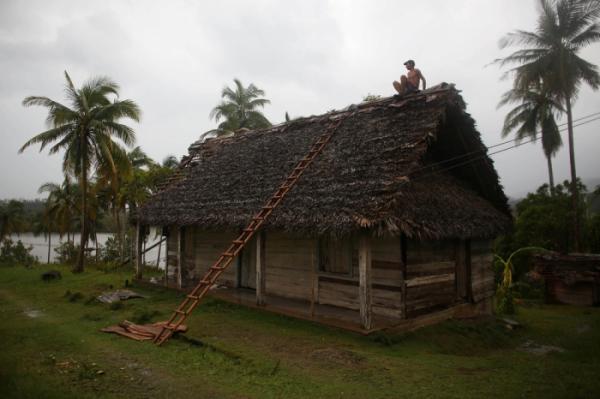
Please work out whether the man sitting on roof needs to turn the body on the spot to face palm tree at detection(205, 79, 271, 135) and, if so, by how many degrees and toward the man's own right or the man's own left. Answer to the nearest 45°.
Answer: approximately 90° to the man's own right

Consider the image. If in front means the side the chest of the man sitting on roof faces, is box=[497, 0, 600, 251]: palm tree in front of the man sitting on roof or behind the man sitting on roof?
behind

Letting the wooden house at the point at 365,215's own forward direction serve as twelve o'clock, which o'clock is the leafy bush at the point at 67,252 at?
The leafy bush is roughly at 3 o'clock from the wooden house.

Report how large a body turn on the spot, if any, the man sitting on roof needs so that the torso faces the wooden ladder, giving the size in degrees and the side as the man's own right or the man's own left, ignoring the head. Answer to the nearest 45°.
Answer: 0° — they already face it

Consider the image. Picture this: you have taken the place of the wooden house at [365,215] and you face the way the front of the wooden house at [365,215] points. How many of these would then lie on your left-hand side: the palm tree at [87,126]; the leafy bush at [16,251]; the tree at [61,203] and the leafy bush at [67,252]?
0

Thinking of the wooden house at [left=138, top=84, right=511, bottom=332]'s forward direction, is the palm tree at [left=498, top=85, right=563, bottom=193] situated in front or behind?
behind

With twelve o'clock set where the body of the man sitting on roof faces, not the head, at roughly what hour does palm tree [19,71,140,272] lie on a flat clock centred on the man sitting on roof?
The palm tree is roughly at 2 o'clock from the man sitting on roof.

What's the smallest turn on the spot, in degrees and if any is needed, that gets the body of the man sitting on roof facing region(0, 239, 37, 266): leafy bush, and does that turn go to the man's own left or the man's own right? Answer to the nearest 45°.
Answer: approximately 90° to the man's own right

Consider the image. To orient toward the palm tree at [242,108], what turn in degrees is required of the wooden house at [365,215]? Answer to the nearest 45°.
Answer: approximately 135° to its right

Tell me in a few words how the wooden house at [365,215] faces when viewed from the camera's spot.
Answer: facing the viewer and to the left of the viewer

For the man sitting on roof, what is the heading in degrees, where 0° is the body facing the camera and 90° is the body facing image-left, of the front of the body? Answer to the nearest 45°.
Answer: approximately 45°

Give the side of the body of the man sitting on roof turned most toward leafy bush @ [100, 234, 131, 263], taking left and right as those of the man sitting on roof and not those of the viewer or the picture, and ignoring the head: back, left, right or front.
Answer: right

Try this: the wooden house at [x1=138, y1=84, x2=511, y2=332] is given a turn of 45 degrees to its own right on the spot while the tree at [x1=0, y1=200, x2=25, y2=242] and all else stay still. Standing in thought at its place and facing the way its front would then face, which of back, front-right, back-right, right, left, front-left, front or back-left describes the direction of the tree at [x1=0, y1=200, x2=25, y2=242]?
front-right

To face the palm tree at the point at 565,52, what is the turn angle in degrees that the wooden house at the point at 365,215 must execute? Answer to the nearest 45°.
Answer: approximately 180°

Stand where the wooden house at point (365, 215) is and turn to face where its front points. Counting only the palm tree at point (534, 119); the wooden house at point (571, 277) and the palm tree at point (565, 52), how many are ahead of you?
0

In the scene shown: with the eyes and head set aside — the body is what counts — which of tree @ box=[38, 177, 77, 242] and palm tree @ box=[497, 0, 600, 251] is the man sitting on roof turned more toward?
the tree

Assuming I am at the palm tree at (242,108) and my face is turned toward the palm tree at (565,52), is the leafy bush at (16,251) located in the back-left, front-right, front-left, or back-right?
back-right

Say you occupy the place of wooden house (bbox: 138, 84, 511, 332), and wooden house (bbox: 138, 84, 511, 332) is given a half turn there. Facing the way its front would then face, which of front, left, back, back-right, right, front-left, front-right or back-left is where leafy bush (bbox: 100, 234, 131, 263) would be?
left

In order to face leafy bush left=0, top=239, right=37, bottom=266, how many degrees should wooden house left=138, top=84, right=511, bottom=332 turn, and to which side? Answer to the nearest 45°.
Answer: approximately 90° to its right

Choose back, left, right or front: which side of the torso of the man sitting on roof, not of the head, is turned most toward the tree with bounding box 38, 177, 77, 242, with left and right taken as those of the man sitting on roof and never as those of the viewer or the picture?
right
